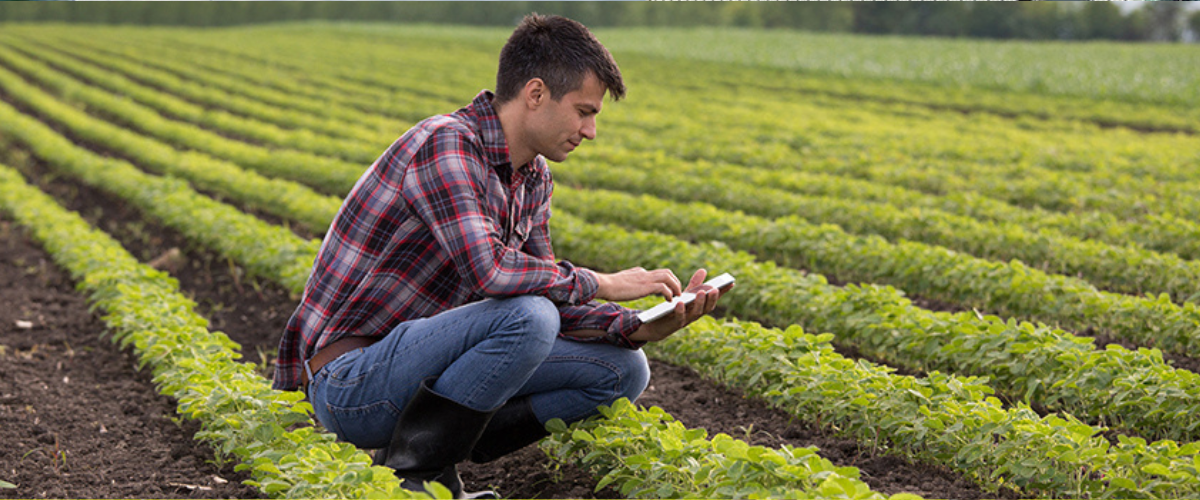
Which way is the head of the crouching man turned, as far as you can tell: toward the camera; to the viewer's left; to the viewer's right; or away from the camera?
to the viewer's right

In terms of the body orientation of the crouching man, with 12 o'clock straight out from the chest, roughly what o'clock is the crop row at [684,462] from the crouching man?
The crop row is roughly at 1 o'clock from the crouching man.

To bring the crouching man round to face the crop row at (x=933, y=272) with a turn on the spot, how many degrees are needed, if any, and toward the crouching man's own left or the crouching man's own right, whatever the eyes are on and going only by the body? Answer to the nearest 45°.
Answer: approximately 45° to the crouching man's own left

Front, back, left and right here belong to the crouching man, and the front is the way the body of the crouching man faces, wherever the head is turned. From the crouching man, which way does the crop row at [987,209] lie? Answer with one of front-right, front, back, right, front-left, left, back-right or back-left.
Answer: front-left

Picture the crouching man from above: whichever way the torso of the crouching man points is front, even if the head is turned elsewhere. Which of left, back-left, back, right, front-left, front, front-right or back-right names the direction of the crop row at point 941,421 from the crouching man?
front

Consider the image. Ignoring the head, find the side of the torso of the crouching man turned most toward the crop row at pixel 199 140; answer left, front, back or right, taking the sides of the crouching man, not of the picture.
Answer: left

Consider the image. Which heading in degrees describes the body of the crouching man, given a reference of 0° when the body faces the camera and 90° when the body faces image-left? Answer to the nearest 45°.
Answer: approximately 270°

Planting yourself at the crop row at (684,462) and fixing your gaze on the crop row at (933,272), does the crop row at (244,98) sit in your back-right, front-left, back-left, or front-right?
front-left

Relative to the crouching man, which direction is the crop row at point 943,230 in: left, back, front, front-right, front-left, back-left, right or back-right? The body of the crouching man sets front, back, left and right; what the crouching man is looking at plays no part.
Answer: front-left

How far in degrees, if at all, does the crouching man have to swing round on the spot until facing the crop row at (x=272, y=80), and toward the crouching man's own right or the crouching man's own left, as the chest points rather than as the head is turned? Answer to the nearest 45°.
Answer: approximately 90° to the crouching man's own left
